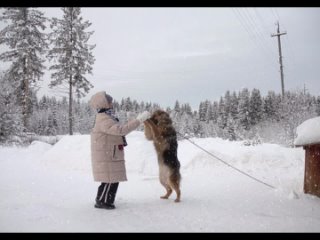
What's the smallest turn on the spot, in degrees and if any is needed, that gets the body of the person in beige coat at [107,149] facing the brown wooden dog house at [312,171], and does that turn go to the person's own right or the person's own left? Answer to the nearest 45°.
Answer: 0° — they already face it

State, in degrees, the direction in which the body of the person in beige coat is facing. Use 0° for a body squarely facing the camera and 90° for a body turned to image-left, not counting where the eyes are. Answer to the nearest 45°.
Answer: approximately 270°

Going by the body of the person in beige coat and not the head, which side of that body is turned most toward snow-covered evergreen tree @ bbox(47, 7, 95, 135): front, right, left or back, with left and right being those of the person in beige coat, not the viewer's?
left

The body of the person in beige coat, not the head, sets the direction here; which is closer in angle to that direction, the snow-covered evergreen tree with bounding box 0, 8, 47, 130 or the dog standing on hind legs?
the dog standing on hind legs

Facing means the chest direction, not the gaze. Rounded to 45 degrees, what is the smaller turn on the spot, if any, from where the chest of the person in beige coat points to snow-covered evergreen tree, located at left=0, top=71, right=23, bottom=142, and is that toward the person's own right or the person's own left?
approximately 90° to the person's own left

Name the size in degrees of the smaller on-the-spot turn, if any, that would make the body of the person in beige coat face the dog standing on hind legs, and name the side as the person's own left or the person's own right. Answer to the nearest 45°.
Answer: approximately 45° to the person's own left

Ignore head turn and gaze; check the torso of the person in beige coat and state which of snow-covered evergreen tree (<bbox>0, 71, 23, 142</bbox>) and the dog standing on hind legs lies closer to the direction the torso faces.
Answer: the dog standing on hind legs

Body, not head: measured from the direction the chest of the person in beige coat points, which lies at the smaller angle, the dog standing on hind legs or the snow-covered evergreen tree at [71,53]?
the dog standing on hind legs
